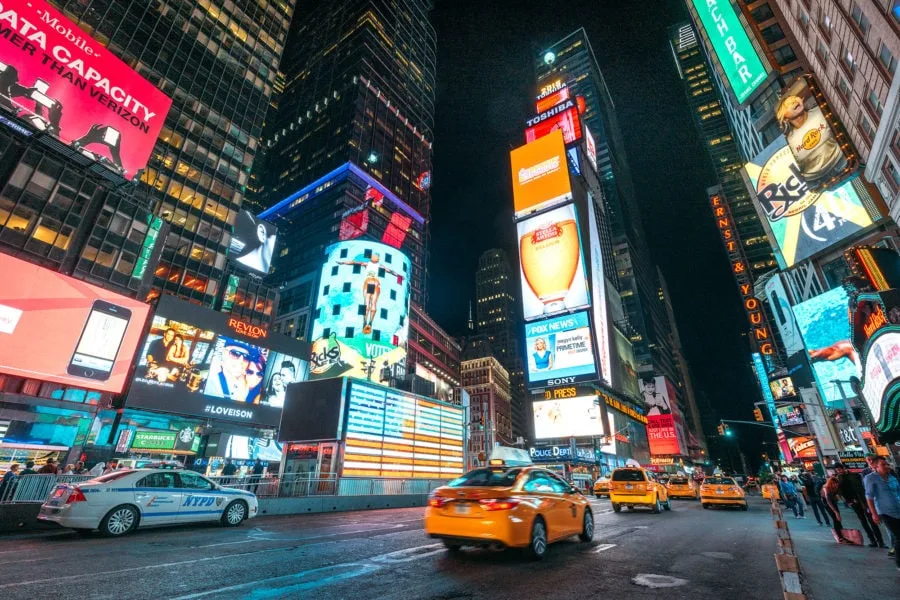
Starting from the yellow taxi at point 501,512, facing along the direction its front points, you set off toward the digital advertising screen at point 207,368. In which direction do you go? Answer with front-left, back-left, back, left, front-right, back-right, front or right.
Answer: left

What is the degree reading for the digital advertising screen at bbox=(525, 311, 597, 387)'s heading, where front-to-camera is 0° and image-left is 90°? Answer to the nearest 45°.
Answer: approximately 0°

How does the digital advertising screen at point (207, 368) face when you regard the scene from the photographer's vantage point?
facing the viewer and to the right of the viewer

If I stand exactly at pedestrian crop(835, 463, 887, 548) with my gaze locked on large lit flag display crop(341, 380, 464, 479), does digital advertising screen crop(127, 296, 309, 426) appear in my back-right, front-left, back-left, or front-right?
front-left

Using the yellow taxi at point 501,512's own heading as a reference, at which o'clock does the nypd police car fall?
The nypd police car is roughly at 8 o'clock from the yellow taxi.

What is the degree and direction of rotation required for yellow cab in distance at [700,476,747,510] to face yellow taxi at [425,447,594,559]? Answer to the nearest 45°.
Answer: approximately 180°

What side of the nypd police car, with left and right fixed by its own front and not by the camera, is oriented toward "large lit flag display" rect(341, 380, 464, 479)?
front

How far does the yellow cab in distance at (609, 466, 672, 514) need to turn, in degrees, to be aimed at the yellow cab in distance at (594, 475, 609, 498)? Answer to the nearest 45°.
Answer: approximately 45° to its left

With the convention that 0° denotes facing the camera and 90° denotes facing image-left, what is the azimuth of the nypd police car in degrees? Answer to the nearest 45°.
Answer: approximately 225°

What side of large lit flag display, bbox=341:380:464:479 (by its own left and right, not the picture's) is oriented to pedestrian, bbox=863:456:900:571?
front

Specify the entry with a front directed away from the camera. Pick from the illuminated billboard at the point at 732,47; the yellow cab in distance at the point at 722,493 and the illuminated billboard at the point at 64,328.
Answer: the yellow cab in distance
